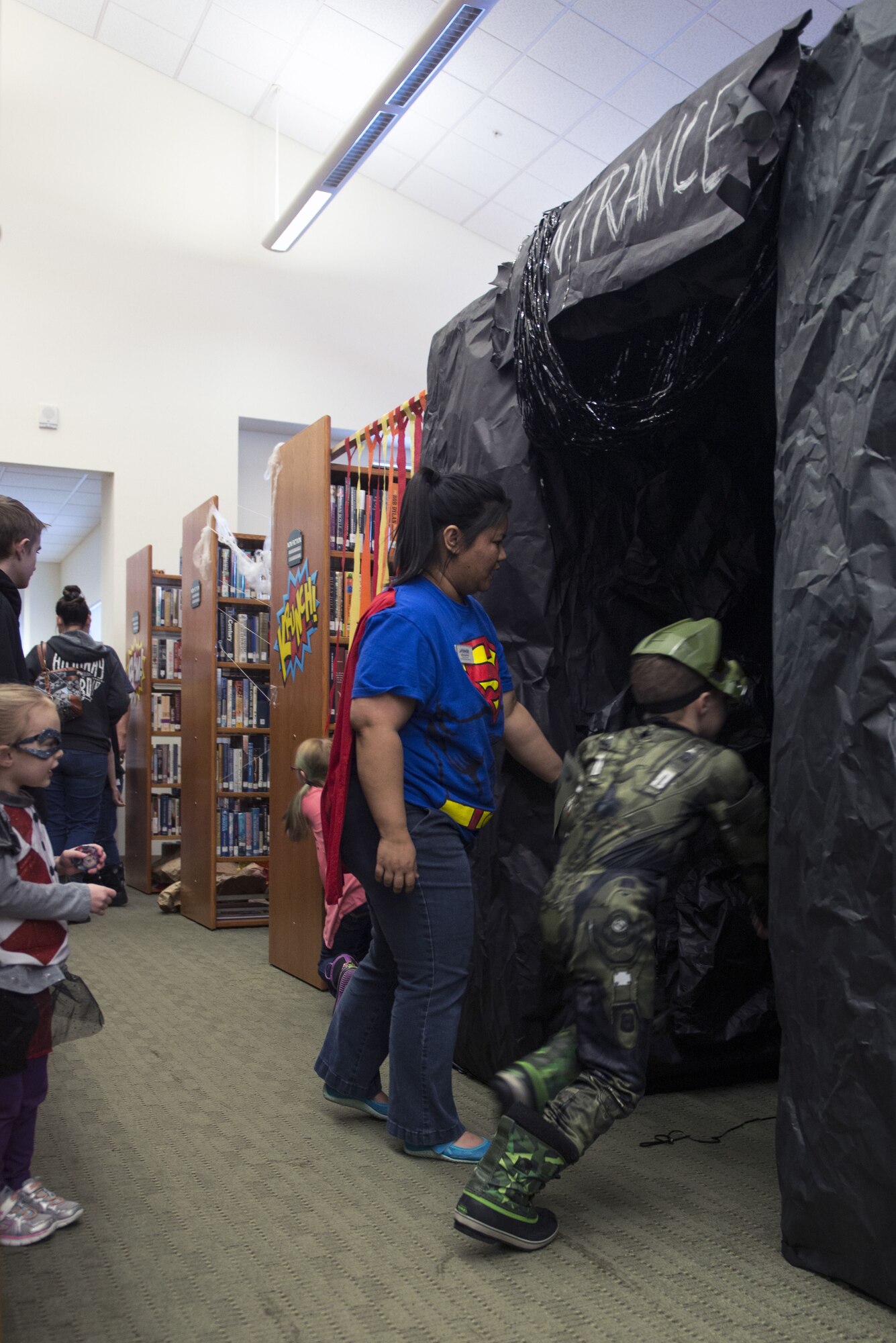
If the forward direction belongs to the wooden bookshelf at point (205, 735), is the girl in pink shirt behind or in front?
in front

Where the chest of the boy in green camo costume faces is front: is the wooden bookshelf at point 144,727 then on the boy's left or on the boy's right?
on the boy's left

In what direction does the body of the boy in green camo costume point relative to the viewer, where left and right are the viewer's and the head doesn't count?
facing away from the viewer and to the right of the viewer

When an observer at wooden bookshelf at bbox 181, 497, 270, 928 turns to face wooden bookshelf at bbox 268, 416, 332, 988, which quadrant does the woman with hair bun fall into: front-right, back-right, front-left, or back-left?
back-right

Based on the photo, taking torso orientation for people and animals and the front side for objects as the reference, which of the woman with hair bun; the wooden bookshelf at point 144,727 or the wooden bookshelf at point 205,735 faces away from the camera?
the woman with hair bun

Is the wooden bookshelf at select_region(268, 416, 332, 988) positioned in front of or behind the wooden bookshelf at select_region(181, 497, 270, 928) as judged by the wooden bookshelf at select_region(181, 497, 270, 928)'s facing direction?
in front

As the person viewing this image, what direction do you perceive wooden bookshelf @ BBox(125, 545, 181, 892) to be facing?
facing the viewer and to the right of the viewer

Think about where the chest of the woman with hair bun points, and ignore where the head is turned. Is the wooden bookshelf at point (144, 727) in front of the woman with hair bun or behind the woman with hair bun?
in front

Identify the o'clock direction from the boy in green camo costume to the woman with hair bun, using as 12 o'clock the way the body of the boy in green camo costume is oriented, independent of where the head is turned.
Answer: The woman with hair bun is roughly at 9 o'clock from the boy in green camo costume.

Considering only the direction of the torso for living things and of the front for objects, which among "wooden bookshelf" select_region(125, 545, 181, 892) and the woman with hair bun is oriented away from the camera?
the woman with hair bun

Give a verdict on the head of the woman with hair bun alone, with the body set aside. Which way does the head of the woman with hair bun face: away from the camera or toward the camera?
away from the camera

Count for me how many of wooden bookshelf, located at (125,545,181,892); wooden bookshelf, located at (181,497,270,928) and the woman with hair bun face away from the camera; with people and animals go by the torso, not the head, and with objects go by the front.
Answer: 1

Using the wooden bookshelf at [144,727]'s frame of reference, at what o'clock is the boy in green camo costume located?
The boy in green camo costume is roughly at 1 o'clock from the wooden bookshelf.

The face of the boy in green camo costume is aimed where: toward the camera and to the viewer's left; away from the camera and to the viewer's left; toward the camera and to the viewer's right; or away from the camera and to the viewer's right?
away from the camera and to the viewer's right

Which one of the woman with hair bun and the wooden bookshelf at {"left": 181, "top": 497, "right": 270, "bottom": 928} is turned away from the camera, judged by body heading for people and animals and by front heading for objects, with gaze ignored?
the woman with hair bun

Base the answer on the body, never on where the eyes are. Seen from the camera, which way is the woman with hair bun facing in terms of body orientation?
away from the camera

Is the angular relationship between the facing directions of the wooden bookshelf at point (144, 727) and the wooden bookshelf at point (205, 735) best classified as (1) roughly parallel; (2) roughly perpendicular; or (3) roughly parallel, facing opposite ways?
roughly parallel
